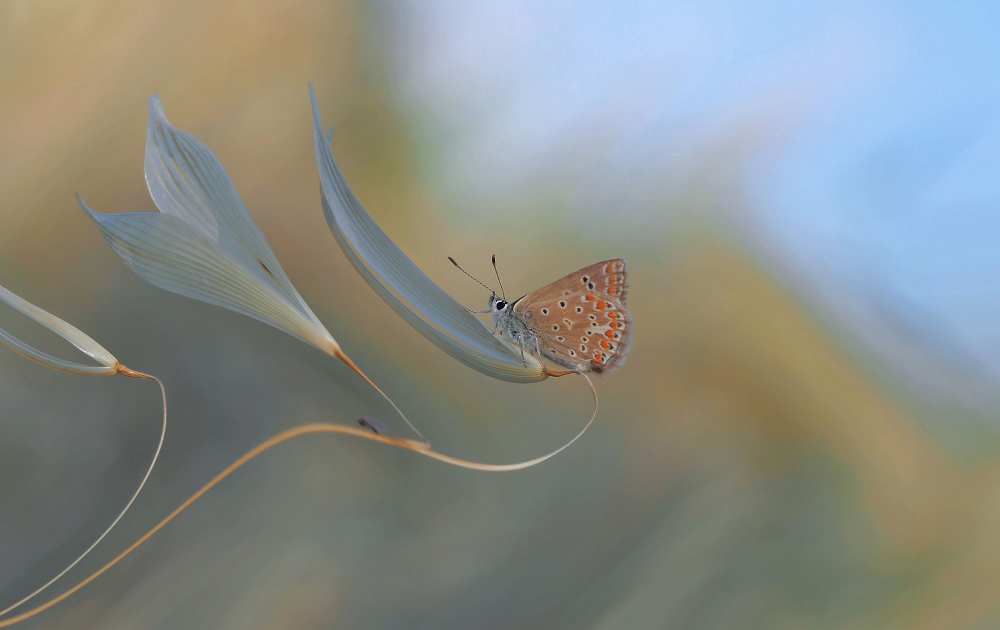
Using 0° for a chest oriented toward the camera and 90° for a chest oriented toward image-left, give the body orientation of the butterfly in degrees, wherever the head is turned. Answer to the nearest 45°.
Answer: approximately 90°
